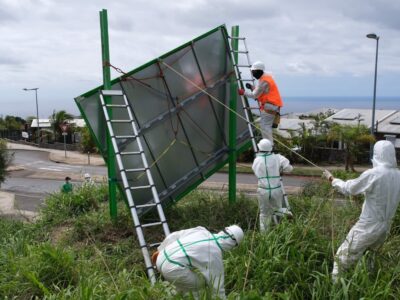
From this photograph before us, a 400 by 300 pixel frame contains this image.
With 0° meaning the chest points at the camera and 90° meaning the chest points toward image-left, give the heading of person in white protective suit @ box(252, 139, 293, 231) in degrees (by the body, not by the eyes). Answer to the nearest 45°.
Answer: approximately 180°

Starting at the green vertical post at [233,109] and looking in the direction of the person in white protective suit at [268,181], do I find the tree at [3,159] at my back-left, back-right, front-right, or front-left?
back-right

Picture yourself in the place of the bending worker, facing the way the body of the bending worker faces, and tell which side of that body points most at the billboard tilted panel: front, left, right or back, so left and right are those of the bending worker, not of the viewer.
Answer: left

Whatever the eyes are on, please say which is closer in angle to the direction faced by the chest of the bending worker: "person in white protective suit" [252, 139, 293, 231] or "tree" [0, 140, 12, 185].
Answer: the person in white protective suit

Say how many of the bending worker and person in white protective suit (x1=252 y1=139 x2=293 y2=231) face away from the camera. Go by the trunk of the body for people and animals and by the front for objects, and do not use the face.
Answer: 1

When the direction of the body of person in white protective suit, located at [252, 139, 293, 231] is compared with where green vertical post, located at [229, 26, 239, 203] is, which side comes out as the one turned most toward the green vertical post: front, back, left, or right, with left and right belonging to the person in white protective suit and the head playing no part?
front

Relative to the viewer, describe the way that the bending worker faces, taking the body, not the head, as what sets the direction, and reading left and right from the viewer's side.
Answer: facing to the right of the viewer

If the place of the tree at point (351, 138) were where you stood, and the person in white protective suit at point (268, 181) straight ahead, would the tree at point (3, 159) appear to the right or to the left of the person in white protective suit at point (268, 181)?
right
